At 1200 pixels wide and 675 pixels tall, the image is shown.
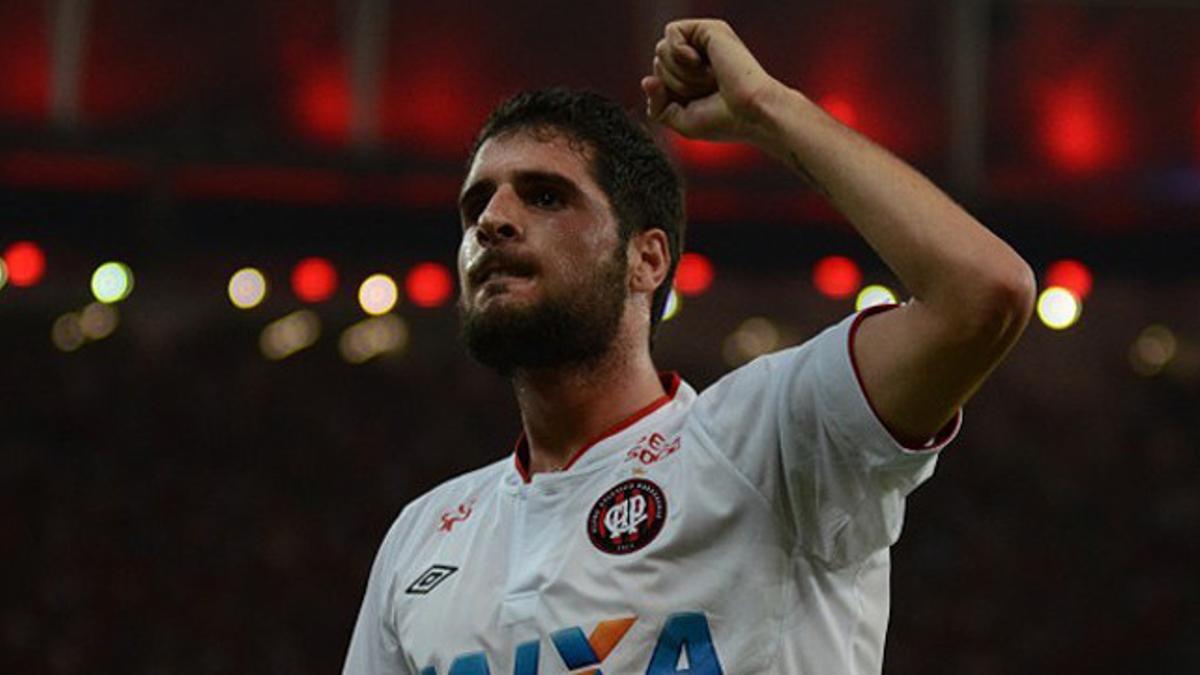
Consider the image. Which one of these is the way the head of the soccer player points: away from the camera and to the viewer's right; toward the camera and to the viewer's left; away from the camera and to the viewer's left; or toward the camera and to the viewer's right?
toward the camera and to the viewer's left

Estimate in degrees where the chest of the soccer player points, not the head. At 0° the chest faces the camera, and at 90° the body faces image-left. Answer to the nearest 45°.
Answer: approximately 45°
